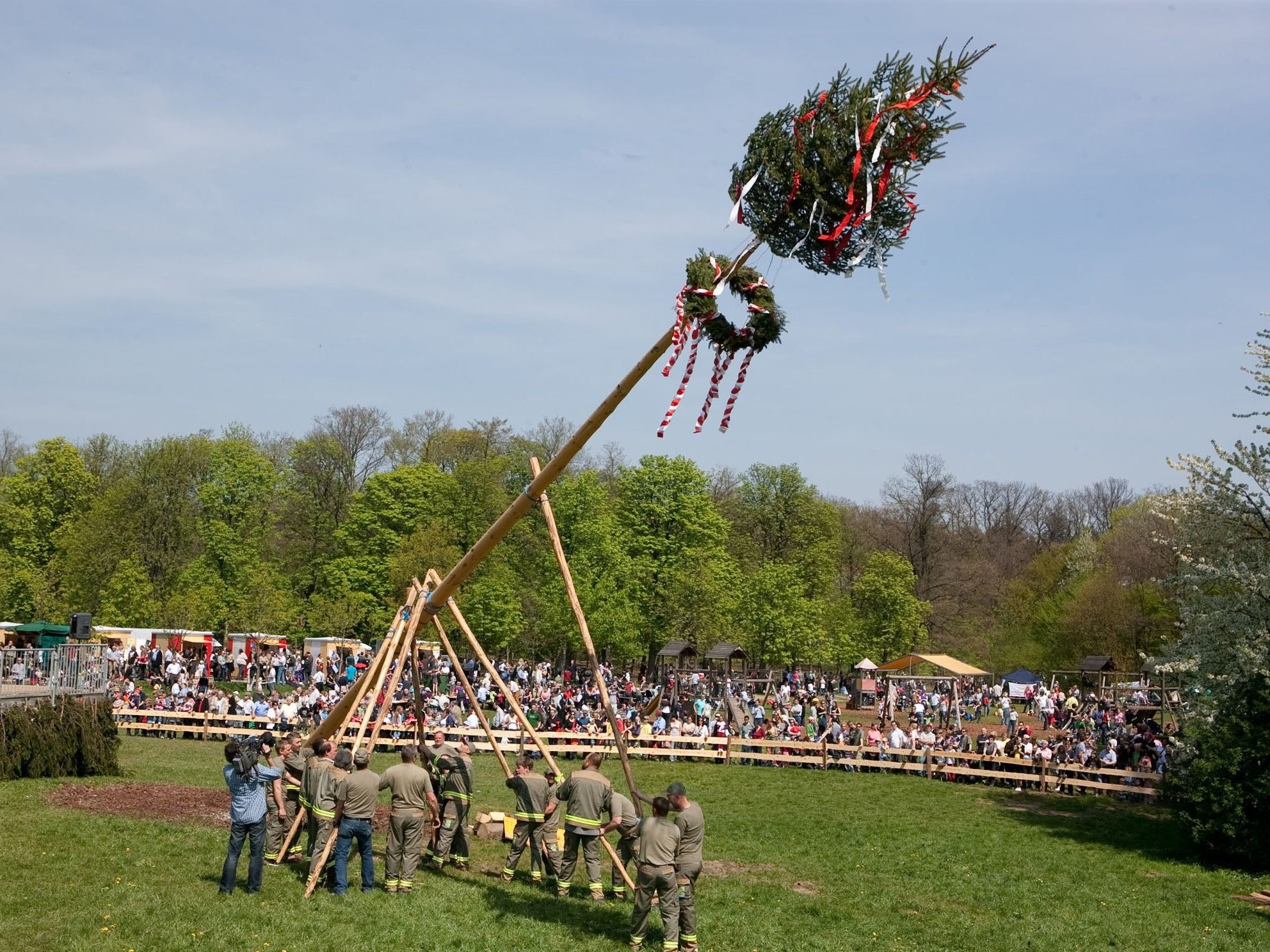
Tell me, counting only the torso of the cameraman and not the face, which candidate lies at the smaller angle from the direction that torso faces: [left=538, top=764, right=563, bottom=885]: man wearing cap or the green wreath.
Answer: the man wearing cap

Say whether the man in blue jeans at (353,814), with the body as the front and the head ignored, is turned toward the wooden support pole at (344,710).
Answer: yes

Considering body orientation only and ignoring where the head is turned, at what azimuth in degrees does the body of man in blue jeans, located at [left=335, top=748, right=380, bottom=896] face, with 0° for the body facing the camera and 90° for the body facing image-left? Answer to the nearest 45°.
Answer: approximately 180°

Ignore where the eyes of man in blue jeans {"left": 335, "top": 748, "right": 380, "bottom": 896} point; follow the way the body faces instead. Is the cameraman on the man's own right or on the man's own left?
on the man's own left

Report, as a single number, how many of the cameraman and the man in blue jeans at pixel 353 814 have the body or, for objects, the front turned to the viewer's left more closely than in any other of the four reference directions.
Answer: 0

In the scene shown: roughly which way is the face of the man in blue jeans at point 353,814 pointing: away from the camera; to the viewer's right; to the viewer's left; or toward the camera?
away from the camera

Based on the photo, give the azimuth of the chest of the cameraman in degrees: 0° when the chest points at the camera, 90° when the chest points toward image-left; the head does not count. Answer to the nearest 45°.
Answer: approximately 225°

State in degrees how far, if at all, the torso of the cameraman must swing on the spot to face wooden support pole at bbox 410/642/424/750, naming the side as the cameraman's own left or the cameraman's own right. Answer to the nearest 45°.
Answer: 0° — they already face it

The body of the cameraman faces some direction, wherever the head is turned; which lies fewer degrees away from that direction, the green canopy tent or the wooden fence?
the wooden fence

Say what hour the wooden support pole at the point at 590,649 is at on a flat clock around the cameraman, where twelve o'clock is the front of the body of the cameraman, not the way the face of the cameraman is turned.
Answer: The wooden support pole is roughly at 1 o'clock from the cameraman.
